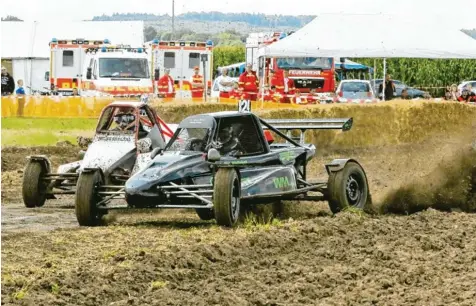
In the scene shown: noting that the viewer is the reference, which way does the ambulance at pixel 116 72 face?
facing the viewer and to the right of the viewer

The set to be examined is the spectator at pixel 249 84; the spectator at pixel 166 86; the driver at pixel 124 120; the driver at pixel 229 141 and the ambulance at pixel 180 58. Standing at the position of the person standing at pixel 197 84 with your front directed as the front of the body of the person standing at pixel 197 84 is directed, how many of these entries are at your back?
1

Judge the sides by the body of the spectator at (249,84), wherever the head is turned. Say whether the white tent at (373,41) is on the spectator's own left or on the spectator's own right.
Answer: on the spectator's own left

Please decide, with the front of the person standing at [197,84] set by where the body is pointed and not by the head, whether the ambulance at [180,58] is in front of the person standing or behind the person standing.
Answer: behind

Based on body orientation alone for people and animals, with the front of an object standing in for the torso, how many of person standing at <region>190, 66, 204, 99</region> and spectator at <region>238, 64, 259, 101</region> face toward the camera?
2

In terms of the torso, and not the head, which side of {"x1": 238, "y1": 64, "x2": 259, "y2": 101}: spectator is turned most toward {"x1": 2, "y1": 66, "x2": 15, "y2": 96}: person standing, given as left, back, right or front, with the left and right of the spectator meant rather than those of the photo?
right

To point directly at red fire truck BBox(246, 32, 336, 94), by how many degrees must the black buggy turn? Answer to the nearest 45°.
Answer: approximately 135° to its right

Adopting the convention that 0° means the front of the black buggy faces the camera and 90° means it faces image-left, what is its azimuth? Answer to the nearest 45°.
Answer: approximately 45°

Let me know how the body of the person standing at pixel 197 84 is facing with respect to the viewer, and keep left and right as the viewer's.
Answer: facing the viewer

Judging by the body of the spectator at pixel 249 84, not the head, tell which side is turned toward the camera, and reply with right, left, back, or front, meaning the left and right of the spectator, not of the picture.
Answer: front

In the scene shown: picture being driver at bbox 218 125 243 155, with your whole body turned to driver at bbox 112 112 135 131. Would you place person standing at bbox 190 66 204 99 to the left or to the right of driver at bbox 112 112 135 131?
right

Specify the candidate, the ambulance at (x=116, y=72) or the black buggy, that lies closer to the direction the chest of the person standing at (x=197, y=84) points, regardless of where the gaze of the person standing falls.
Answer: the black buggy

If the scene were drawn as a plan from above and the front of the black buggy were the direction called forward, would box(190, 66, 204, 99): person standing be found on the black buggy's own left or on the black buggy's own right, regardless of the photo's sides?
on the black buggy's own right

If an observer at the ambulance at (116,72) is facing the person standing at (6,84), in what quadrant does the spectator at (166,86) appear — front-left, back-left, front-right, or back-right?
back-left

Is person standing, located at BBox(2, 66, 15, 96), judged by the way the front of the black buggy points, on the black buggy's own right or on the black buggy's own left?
on the black buggy's own right
